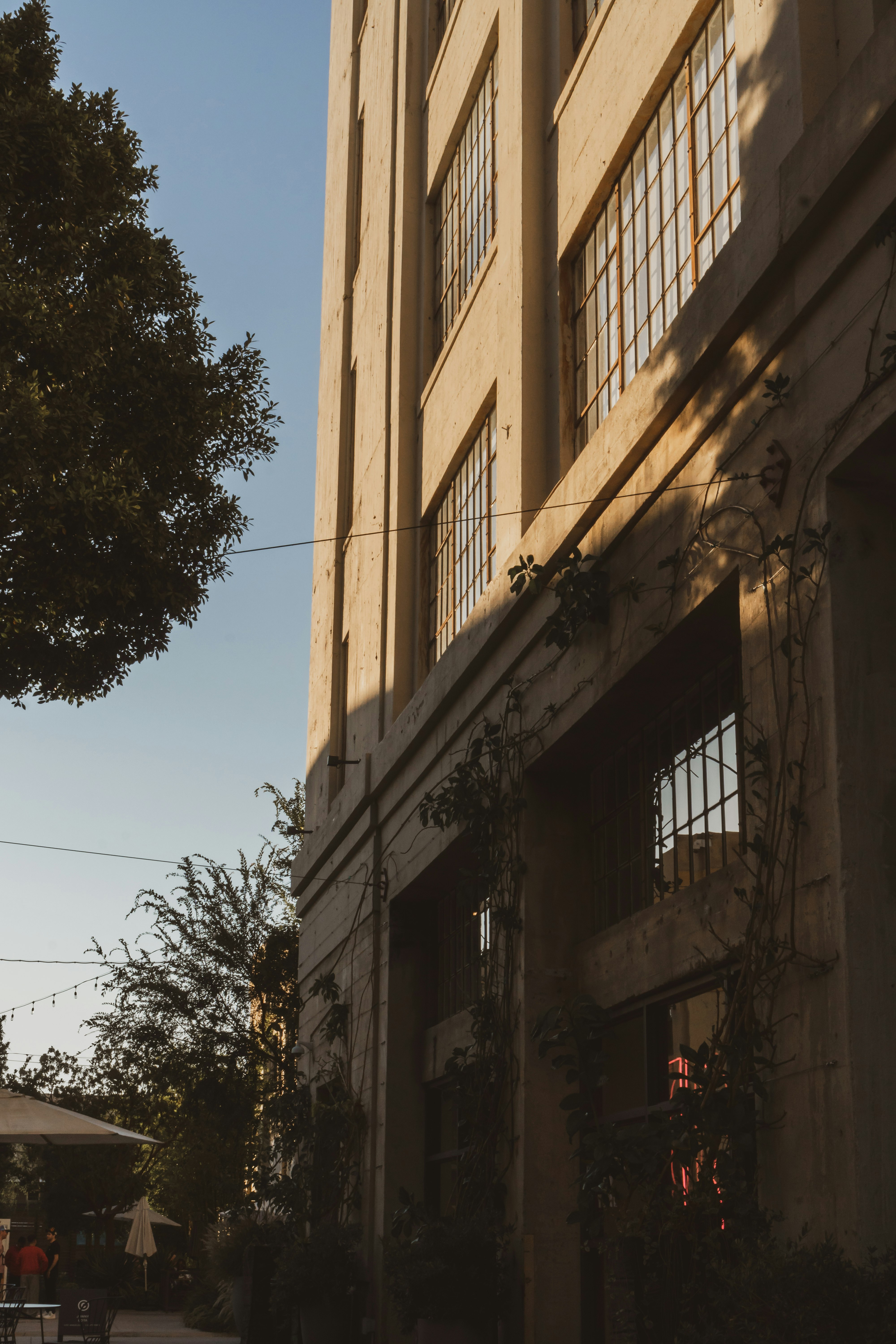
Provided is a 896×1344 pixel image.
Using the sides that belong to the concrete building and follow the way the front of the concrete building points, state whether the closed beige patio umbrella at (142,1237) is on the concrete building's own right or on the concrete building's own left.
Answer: on the concrete building's own right

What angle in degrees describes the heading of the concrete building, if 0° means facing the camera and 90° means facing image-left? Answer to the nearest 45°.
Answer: approximately 45°

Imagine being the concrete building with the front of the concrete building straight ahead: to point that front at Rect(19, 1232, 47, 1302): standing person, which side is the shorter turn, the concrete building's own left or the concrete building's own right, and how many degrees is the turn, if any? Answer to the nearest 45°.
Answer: approximately 90° to the concrete building's own right

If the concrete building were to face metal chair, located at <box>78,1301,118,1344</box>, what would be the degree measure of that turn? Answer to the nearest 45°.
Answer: approximately 90° to its right

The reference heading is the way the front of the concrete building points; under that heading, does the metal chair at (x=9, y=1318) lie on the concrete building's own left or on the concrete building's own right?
on the concrete building's own right
